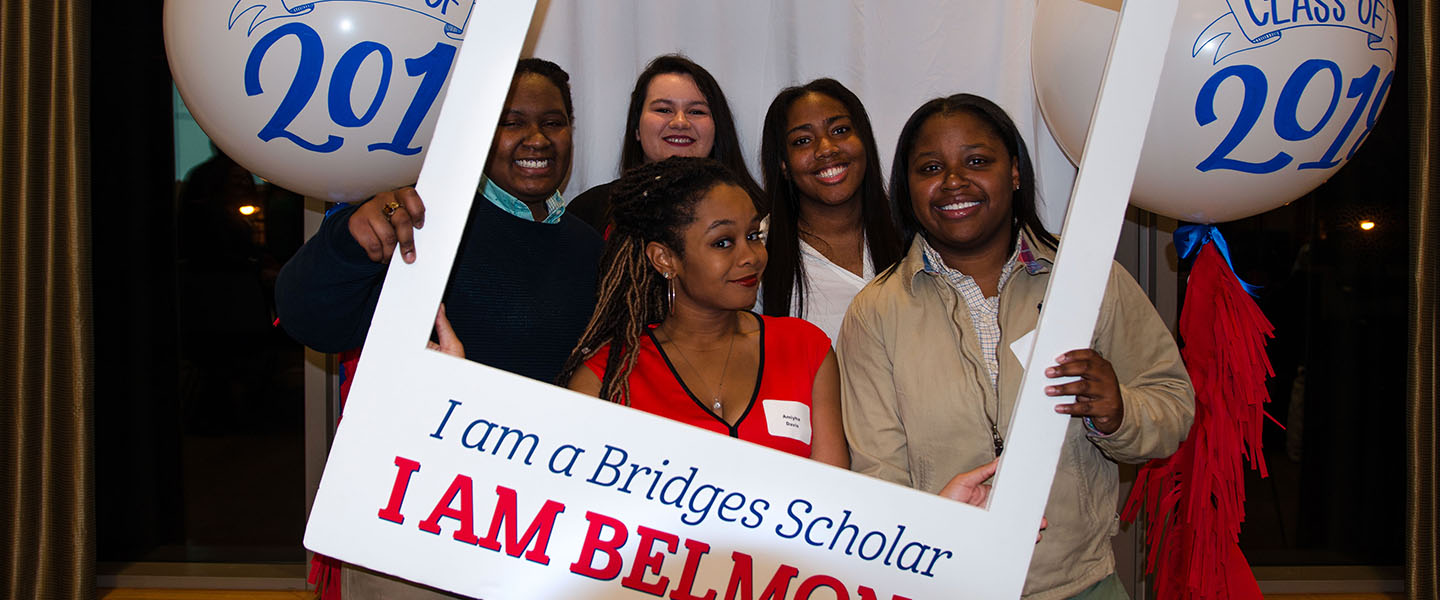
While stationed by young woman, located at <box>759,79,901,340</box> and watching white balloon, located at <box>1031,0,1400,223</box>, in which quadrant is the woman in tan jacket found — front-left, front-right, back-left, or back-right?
front-right

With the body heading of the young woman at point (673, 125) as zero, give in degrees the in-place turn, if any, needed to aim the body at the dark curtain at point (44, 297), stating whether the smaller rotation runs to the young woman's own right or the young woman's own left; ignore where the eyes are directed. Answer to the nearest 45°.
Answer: approximately 90° to the young woman's own right

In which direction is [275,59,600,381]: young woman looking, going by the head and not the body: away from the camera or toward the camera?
toward the camera

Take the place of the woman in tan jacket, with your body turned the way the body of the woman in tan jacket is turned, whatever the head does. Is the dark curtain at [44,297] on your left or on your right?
on your right

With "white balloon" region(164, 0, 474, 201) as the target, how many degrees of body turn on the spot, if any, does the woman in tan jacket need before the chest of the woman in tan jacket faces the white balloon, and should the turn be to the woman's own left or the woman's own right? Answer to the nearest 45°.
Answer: approximately 90° to the woman's own right

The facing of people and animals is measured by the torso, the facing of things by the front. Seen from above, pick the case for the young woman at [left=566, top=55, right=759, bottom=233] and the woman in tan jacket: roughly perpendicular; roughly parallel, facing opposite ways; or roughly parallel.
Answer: roughly parallel

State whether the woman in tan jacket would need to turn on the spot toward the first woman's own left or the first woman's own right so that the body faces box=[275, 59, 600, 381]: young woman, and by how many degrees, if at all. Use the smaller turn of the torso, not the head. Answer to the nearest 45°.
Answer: approximately 90° to the first woman's own right

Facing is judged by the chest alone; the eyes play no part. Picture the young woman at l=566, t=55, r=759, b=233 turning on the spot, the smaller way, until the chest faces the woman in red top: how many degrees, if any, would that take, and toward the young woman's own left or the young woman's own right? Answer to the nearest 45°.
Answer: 0° — they already face them

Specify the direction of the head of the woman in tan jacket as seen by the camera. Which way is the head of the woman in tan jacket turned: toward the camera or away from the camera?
toward the camera

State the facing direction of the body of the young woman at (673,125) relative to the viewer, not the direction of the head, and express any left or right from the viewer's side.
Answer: facing the viewer

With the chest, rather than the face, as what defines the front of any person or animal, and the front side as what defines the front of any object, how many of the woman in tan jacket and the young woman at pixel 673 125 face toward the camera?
2
